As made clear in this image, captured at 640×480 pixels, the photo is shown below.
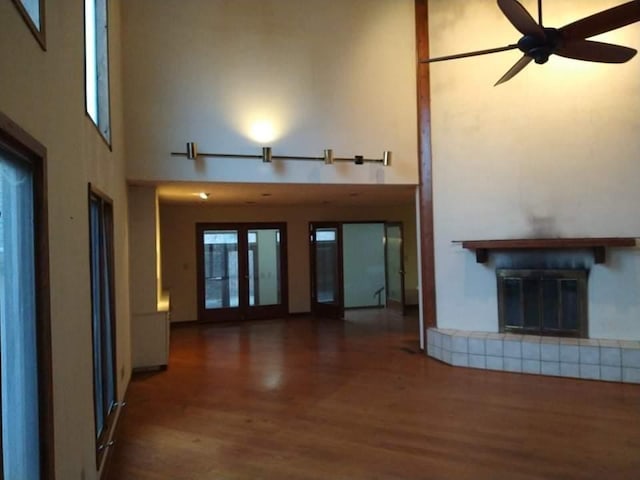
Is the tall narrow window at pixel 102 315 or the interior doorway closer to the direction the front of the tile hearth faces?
the tall narrow window

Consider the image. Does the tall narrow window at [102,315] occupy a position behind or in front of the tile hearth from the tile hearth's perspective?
in front

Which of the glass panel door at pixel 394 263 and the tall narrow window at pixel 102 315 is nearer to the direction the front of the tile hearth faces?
the tall narrow window

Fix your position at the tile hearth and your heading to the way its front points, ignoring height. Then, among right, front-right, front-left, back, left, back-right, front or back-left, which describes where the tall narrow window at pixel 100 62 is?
front-right

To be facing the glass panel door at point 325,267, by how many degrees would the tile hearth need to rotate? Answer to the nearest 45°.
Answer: approximately 135° to its right

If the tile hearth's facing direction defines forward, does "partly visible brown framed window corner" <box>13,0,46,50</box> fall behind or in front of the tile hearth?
in front

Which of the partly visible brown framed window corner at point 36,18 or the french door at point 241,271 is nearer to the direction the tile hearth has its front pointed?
the partly visible brown framed window corner

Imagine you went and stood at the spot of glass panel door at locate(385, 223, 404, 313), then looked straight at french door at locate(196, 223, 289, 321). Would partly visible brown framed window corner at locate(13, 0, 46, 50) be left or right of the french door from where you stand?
left

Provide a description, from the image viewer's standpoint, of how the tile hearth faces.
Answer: facing the viewer

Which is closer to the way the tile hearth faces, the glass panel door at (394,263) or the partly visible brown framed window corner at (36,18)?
the partly visible brown framed window corner

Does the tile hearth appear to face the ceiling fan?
yes

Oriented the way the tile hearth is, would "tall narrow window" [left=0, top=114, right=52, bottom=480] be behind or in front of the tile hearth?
in front

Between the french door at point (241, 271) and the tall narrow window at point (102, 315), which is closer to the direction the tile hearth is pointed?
the tall narrow window

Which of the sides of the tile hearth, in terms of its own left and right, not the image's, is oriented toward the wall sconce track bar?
right

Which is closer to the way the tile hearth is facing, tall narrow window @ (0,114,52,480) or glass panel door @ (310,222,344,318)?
the tall narrow window

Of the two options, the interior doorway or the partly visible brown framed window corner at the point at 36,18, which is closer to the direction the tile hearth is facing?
the partly visible brown framed window corner
